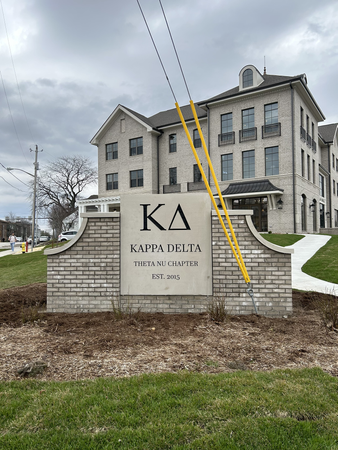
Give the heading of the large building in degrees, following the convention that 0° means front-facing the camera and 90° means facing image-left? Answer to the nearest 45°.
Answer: approximately 45°

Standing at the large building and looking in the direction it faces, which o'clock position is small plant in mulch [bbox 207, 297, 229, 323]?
The small plant in mulch is roughly at 11 o'clock from the large building.

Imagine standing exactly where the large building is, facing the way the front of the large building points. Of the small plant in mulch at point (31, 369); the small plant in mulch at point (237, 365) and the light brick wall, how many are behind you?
0

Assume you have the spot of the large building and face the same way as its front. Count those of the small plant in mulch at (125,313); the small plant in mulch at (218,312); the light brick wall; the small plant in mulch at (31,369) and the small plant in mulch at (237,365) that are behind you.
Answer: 0

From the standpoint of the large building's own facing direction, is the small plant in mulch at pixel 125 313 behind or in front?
in front

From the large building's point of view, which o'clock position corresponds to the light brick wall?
The light brick wall is roughly at 11 o'clock from the large building.

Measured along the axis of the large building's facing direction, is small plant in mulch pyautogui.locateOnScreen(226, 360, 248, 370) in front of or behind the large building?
in front
